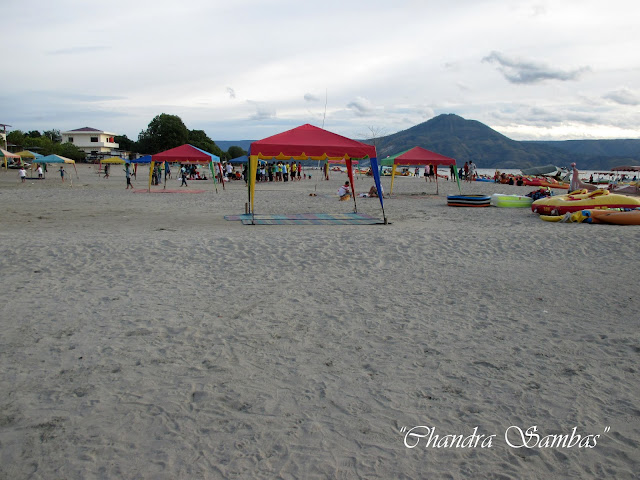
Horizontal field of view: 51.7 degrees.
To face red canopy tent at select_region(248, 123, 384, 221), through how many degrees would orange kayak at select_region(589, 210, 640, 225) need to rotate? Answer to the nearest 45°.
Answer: approximately 45° to its left

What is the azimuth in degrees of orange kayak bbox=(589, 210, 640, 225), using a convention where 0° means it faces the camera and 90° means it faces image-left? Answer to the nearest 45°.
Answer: approximately 90°

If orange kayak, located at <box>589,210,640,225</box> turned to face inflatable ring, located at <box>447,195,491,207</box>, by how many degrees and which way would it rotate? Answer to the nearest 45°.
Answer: approximately 45° to its right

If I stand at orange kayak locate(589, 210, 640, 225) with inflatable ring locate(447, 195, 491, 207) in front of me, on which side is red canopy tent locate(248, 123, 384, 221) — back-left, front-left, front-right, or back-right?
front-left

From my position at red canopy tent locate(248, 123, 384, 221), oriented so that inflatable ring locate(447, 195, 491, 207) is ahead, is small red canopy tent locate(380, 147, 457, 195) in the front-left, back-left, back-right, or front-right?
front-left

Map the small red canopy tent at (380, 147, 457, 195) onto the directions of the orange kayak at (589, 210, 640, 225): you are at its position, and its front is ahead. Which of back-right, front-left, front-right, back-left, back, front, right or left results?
front-right
